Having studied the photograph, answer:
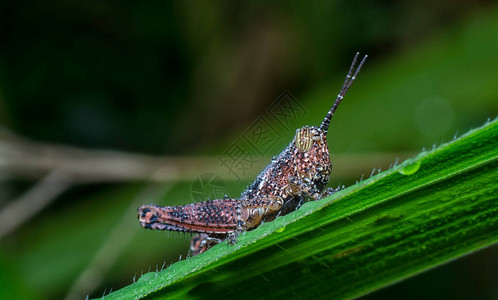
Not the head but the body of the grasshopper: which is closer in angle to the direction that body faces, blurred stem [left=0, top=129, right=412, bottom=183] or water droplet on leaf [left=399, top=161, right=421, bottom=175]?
the water droplet on leaf

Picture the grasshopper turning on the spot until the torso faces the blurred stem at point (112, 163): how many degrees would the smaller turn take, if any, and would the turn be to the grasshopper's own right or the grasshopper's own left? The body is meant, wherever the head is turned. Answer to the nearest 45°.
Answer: approximately 135° to the grasshopper's own left

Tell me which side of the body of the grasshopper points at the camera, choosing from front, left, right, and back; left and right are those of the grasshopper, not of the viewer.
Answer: right

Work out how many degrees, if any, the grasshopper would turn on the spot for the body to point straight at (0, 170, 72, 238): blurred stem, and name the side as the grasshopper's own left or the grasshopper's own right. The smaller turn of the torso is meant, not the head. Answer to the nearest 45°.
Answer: approximately 180°

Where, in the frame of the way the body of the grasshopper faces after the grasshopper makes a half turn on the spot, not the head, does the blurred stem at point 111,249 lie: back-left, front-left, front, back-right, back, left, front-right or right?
front-right
